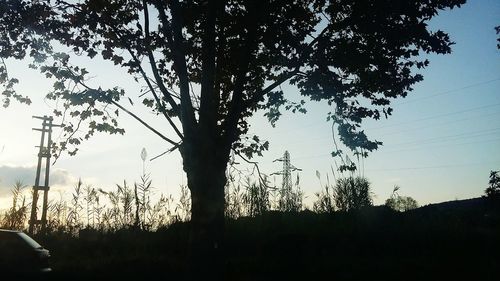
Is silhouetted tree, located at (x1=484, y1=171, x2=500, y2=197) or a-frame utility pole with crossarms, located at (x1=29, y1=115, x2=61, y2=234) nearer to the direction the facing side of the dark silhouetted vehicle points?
the silhouetted tree

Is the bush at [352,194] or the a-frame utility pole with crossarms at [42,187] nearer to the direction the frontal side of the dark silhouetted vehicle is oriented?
the bush

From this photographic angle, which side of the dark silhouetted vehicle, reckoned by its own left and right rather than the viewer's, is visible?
right

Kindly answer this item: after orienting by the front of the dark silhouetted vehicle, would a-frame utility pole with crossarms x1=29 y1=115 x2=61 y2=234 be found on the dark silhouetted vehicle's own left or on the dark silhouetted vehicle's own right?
on the dark silhouetted vehicle's own left
